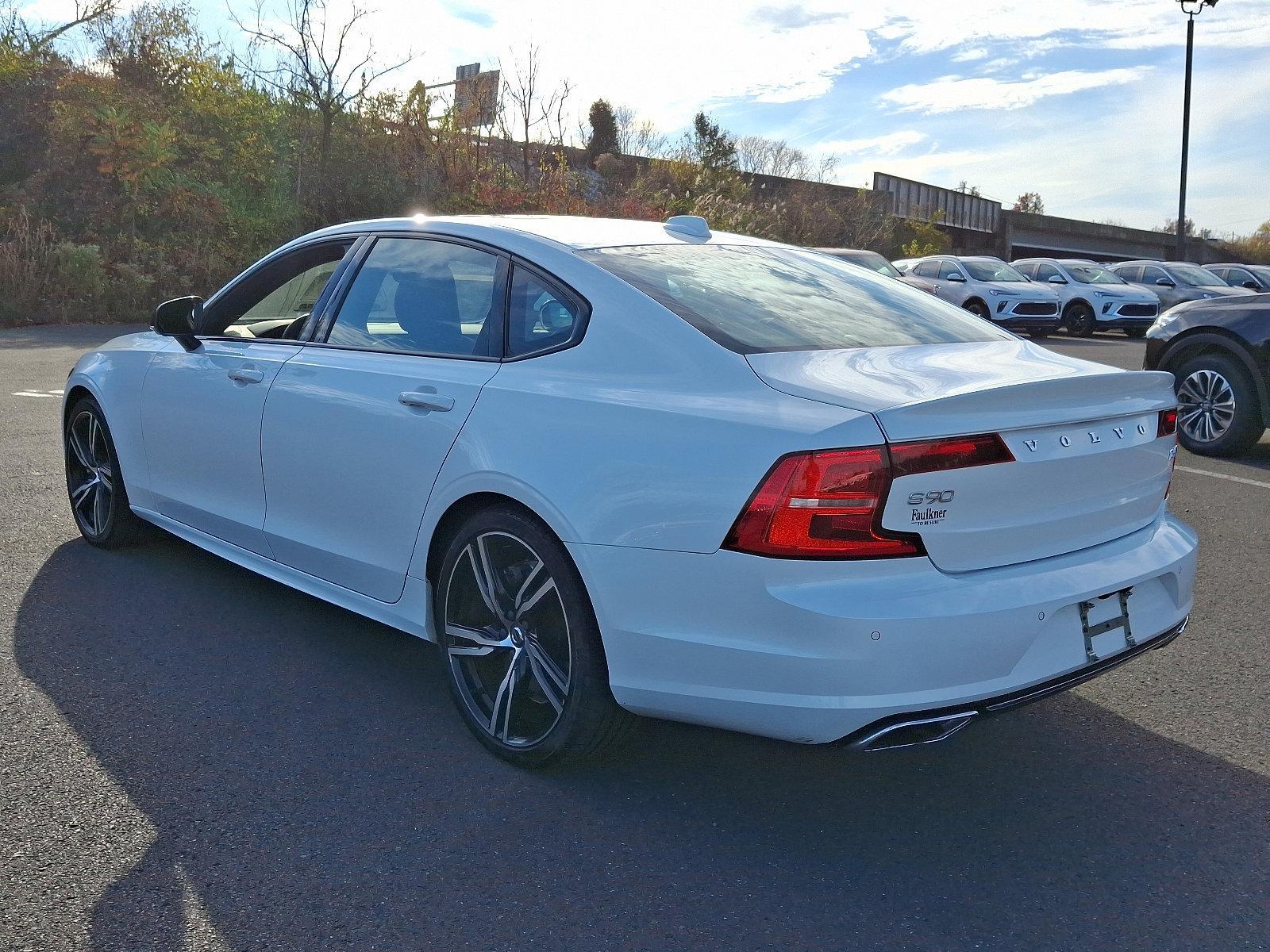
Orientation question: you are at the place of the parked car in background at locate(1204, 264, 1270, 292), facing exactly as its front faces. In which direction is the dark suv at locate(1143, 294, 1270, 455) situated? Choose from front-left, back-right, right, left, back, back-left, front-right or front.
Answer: front-right

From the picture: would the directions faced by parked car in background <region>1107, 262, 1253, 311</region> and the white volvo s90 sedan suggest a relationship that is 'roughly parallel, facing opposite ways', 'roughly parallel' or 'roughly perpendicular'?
roughly parallel, facing opposite ways

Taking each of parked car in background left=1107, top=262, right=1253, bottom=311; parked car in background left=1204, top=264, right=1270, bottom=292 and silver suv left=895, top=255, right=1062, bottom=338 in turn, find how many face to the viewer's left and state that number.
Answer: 0

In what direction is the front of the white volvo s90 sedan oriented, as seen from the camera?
facing away from the viewer and to the left of the viewer

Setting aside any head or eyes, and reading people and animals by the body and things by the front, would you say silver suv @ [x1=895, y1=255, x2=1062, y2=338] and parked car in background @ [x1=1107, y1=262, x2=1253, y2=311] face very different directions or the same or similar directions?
same or similar directions

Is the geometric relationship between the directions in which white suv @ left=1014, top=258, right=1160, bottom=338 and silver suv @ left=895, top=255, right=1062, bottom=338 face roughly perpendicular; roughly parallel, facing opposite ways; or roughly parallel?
roughly parallel

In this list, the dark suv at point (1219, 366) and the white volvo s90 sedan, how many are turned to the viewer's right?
0

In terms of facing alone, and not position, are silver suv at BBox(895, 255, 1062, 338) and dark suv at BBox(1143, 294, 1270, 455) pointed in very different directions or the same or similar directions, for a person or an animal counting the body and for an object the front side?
very different directions

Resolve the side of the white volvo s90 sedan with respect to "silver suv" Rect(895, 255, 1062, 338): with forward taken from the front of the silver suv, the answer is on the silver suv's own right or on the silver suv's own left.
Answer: on the silver suv's own right

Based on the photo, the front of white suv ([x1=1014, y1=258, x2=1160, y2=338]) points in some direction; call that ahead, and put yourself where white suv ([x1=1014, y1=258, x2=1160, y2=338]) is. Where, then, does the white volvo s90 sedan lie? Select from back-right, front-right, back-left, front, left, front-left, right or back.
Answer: front-right
